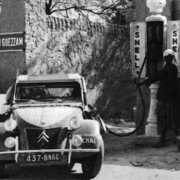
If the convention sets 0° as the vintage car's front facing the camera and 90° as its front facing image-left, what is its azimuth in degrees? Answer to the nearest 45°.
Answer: approximately 0°

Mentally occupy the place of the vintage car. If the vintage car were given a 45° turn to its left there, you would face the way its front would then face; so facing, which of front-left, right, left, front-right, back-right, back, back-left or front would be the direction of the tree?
back-left
